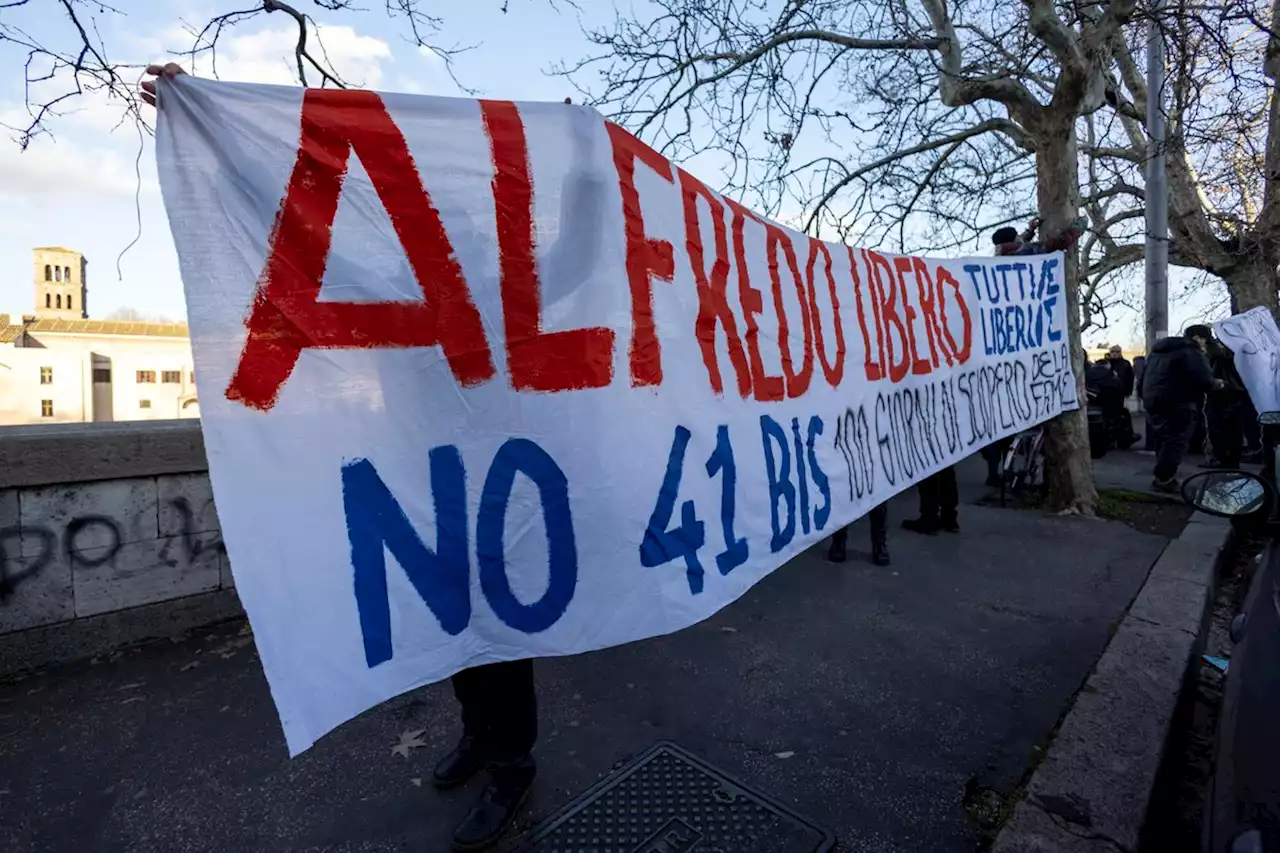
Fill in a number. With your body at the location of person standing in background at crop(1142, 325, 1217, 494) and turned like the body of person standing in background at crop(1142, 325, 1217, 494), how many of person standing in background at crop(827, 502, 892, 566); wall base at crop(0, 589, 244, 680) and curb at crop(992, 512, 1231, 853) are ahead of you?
0

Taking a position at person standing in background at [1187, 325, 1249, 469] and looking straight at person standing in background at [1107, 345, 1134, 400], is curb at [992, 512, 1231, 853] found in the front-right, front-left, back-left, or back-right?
back-left

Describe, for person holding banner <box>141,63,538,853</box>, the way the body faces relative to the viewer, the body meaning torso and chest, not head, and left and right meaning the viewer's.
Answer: facing the viewer and to the left of the viewer

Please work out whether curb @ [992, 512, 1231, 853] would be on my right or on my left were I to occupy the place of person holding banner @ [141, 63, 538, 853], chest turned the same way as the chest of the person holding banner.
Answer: on my left

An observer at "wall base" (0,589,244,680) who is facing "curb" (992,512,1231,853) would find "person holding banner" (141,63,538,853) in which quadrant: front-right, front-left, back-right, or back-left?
front-right

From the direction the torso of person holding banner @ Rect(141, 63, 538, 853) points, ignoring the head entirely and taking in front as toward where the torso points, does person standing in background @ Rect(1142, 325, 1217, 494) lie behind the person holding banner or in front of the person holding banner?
behind

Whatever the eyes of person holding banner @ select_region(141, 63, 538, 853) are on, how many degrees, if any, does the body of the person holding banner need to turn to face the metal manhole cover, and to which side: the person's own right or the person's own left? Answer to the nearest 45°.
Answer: approximately 90° to the person's own left

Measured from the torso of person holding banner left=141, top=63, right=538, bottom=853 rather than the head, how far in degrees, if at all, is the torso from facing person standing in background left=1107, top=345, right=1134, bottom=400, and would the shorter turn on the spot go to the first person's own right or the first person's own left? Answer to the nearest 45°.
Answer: approximately 180°

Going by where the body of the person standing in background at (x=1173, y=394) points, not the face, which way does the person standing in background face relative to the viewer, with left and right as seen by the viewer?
facing away from the viewer and to the right of the viewer

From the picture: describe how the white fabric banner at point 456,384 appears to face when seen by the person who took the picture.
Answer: facing the viewer and to the right of the viewer

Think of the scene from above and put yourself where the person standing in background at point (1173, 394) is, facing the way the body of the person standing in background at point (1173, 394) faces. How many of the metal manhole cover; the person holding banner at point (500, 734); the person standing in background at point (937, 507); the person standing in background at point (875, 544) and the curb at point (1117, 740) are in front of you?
0

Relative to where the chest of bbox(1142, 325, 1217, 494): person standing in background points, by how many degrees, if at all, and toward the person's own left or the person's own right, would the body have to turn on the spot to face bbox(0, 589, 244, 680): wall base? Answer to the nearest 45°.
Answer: approximately 180°

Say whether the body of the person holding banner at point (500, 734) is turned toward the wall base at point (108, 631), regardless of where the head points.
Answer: no

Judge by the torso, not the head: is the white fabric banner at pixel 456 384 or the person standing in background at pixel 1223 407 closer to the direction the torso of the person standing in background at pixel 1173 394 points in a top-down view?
the person standing in background

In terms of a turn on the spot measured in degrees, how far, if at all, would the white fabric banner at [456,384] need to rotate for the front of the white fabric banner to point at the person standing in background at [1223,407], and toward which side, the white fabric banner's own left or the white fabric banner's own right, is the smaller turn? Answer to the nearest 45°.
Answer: approximately 90° to the white fabric banner's own left
